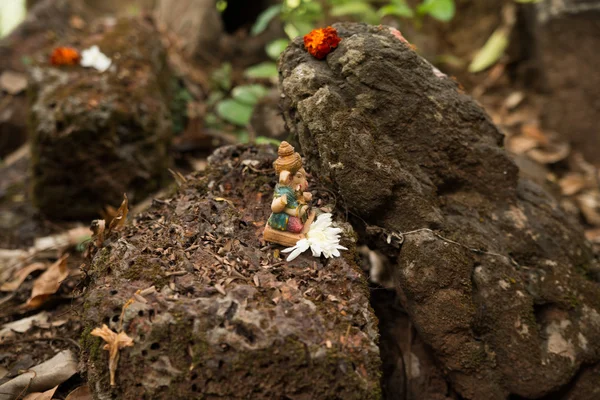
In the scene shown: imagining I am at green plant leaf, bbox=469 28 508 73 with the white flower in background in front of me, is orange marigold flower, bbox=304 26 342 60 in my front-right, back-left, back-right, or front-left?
front-left

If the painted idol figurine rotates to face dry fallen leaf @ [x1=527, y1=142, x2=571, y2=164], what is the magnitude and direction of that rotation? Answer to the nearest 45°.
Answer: approximately 90° to its left

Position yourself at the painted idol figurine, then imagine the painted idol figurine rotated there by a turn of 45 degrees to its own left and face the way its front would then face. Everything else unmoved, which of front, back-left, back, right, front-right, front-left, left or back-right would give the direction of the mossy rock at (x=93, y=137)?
back-left

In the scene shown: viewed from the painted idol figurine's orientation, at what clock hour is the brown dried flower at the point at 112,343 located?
The brown dried flower is roughly at 3 o'clock from the painted idol figurine.

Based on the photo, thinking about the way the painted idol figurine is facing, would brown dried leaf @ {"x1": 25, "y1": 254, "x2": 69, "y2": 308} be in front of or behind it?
behind

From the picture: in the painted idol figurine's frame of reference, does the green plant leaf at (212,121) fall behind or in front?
behind

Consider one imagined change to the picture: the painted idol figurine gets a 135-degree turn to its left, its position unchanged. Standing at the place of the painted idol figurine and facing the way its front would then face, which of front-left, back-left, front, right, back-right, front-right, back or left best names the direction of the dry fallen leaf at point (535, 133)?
front-right

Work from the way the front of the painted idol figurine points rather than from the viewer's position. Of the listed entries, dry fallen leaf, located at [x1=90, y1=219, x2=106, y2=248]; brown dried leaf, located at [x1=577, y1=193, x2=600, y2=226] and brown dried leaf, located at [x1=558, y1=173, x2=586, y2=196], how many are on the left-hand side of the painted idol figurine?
2

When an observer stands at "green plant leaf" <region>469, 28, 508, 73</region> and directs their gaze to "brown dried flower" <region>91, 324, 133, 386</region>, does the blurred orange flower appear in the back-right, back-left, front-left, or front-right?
front-right

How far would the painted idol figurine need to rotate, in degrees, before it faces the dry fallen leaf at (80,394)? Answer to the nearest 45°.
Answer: approximately 90° to its right

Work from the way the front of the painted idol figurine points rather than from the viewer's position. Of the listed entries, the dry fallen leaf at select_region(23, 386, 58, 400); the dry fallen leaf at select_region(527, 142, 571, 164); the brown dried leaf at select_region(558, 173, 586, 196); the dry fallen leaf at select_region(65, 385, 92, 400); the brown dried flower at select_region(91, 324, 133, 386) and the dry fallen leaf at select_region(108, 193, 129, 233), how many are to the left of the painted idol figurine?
2

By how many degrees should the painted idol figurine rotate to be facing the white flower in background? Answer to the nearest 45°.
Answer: approximately 180°

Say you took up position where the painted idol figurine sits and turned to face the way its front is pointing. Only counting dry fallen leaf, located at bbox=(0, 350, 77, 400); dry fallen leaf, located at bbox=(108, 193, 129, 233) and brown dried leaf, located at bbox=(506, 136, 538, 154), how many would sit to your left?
1

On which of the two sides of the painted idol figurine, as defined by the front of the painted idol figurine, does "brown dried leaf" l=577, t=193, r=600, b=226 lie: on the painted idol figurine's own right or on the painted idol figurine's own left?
on the painted idol figurine's own left

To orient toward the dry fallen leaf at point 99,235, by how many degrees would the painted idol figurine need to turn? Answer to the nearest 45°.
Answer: approximately 135° to its right

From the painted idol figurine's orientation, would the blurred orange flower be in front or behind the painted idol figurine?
behind

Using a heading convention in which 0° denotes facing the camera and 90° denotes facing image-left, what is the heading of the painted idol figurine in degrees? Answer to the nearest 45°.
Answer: approximately 315°

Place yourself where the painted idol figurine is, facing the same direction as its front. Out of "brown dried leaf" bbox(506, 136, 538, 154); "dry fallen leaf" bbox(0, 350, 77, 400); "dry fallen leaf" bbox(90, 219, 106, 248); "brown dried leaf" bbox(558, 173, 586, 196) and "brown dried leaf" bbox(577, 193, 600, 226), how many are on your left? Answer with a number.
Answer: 3
